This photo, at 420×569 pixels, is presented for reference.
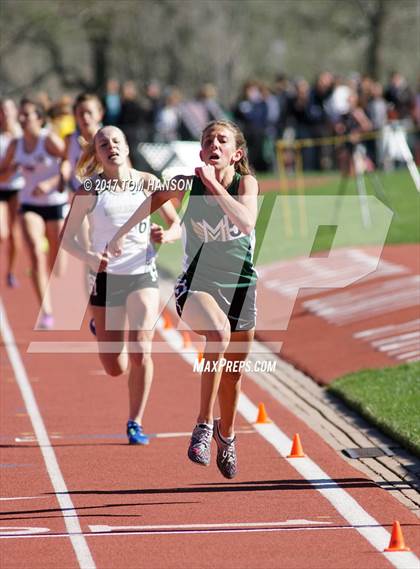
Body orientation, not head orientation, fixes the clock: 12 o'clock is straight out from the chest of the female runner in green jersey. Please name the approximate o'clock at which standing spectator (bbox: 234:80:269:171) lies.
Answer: The standing spectator is roughly at 6 o'clock from the female runner in green jersey.

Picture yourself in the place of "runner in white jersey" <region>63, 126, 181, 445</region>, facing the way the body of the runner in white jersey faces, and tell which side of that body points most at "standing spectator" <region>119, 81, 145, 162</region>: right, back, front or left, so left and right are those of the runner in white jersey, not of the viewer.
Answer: back

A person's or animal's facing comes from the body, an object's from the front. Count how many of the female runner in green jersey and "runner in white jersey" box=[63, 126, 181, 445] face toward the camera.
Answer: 2

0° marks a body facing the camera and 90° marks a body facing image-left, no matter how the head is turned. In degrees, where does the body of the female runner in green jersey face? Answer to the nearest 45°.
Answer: approximately 0°

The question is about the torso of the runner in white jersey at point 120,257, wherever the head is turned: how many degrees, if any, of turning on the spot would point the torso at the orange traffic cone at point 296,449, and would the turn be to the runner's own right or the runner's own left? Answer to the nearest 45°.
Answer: approximately 45° to the runner's own left

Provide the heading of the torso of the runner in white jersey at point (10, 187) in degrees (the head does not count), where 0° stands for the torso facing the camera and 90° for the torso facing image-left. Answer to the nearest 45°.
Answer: approximately 0°

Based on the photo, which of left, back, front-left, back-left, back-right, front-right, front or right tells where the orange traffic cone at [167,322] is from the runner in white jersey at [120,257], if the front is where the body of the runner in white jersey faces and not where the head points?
back

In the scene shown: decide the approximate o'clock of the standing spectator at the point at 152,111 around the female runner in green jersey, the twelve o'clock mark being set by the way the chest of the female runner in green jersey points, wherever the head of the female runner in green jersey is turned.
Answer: The standing spectator is roughly at 6 o'clock from the female runner in green jersey.

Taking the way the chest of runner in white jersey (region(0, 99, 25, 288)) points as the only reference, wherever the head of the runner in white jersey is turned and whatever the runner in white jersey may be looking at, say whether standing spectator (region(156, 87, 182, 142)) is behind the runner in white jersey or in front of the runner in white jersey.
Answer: behind

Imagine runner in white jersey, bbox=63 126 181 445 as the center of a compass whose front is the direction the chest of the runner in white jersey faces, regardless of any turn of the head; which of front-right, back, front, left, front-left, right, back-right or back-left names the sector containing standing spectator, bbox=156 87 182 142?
back
